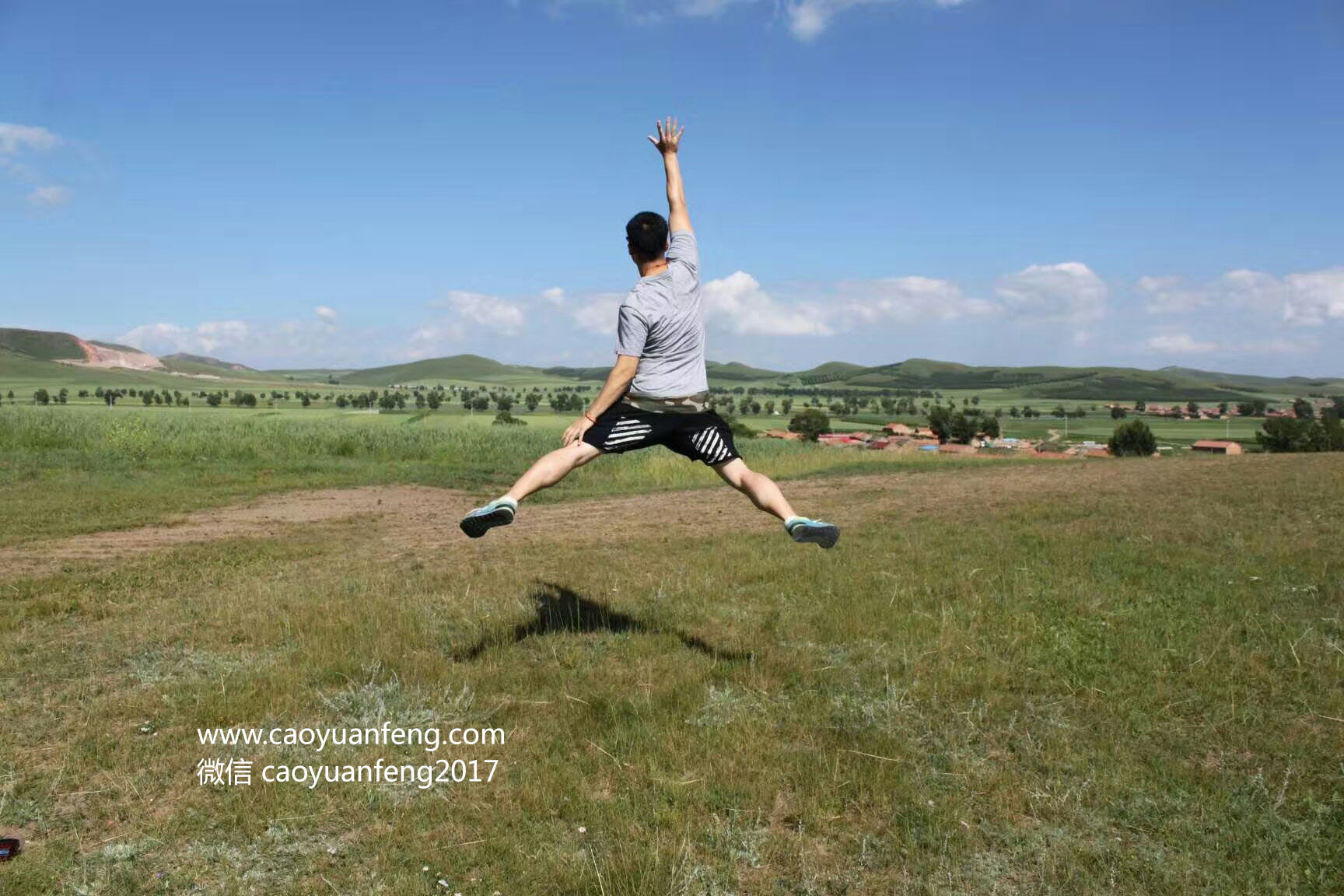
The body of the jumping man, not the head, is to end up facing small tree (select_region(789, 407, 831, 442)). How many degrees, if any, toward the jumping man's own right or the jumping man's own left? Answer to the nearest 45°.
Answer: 0° — they already face it

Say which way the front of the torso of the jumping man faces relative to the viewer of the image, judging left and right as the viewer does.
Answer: facing away from the viewer
